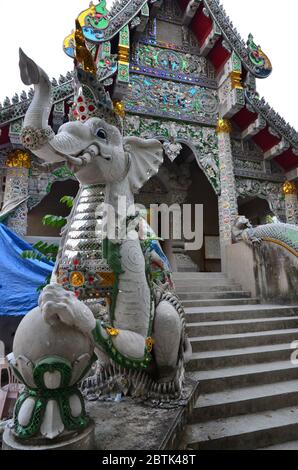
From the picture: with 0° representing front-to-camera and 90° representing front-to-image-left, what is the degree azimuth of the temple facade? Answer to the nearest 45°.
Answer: approximately 315°

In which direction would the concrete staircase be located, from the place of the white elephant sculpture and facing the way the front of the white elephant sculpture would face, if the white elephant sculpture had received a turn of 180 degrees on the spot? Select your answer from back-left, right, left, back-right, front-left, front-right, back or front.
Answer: front

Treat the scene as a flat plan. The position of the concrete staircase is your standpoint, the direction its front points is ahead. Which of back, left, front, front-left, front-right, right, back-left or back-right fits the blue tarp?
back-right

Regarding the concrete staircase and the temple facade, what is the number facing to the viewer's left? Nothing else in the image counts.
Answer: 0

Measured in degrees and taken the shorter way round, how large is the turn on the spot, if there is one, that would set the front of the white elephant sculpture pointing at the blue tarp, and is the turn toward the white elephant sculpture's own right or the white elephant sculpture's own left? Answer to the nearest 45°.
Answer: approximately 90° to the white elephant sculpture's own right

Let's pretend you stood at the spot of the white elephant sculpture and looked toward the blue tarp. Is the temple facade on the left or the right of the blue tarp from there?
right

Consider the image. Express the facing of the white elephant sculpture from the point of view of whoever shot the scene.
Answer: facing the viewer and to the left of the viewer

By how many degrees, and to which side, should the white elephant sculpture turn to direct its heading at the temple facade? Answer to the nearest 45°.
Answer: approximately 180°

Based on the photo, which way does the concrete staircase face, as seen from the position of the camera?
facing the viewer and to the right of the viewer
